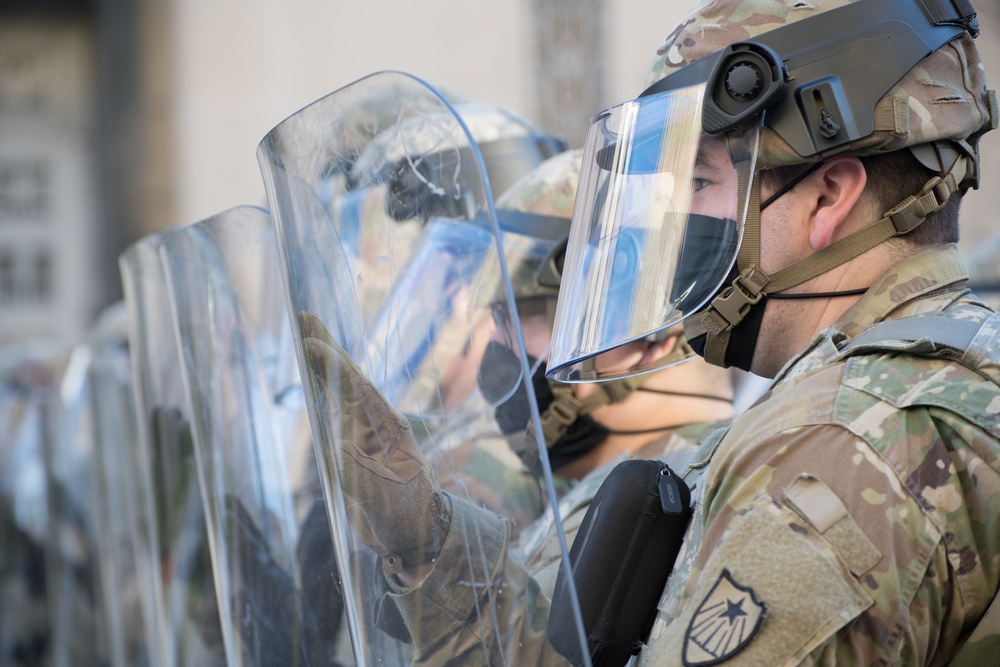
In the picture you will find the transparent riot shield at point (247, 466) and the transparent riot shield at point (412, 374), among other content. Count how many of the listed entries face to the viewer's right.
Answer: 0

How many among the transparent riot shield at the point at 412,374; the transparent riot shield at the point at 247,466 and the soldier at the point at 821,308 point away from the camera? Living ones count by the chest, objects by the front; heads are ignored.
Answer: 0

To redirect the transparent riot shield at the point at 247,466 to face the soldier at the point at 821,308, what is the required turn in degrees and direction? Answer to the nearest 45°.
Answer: approximately 90° to its left

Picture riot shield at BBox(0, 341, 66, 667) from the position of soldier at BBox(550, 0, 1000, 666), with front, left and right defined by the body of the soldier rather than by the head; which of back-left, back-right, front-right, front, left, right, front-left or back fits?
front-right

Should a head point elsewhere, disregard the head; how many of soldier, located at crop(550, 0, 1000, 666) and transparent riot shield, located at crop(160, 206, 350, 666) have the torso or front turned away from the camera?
0

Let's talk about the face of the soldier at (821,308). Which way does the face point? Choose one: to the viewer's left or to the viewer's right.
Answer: to the viewer's left

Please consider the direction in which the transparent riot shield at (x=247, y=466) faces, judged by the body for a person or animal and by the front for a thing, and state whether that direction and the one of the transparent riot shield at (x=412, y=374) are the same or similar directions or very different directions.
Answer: same or similar directions

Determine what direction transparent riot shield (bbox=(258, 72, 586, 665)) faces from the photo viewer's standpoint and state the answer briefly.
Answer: facing the viewer and to the left of the viewer

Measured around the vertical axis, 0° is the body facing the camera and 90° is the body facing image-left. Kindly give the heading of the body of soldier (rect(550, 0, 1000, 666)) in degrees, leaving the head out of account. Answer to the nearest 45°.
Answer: approximately 90°

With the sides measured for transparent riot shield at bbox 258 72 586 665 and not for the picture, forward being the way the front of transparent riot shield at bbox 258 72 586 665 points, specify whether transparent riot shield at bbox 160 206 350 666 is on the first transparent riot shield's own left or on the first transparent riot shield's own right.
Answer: on the first transparent riot shield's own right

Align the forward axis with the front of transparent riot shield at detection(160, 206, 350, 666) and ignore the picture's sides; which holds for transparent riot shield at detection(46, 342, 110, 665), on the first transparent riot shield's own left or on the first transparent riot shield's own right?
on the first transparent riot shield's own right
